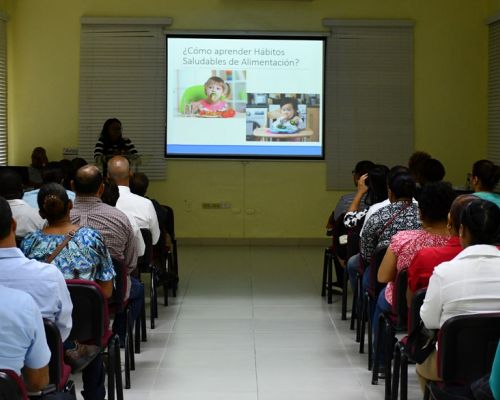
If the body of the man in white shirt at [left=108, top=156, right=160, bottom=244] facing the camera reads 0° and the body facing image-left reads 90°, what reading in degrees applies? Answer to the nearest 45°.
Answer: approximately 180°

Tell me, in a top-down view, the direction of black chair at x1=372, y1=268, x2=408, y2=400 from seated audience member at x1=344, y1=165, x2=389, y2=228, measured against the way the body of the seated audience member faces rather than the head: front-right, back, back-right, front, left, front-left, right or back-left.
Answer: back-left

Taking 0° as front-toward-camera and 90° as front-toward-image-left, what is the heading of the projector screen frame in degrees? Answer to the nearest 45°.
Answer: approximately 0°

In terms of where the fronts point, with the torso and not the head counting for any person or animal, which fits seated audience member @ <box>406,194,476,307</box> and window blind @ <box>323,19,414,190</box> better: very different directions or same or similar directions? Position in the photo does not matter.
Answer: very different directions

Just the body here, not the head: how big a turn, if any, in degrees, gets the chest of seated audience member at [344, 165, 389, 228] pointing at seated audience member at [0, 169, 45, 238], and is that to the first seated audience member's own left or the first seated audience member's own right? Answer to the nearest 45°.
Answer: approximately 90° to the first seated audience member's own left

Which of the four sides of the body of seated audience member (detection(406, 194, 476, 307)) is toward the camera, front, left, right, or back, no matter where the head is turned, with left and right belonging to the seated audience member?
back

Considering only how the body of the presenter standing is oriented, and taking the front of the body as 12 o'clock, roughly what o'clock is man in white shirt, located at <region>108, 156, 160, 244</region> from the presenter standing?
The man in white shirt is roughly at 12 o'clock from the presenter standing.

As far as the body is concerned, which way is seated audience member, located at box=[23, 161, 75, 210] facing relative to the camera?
away from the camera

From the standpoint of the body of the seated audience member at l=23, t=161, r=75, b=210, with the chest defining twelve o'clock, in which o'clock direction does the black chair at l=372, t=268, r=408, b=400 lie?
The black chair is roughly at 5 o'clock from the seated audience member.

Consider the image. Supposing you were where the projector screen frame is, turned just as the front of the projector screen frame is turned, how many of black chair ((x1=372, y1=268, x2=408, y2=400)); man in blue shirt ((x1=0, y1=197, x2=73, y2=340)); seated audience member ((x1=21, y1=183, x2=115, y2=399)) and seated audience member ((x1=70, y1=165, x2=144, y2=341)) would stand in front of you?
4

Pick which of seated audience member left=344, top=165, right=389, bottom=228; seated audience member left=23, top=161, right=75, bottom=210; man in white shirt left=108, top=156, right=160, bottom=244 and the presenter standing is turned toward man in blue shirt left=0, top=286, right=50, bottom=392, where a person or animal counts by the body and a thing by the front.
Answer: the presenter standing

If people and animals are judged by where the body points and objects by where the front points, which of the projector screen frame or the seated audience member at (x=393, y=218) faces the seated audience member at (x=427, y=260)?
the projector screen frame

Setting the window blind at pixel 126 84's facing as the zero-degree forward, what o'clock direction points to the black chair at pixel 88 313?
The black chair is roughly at 12 o'clock from the window blind.
